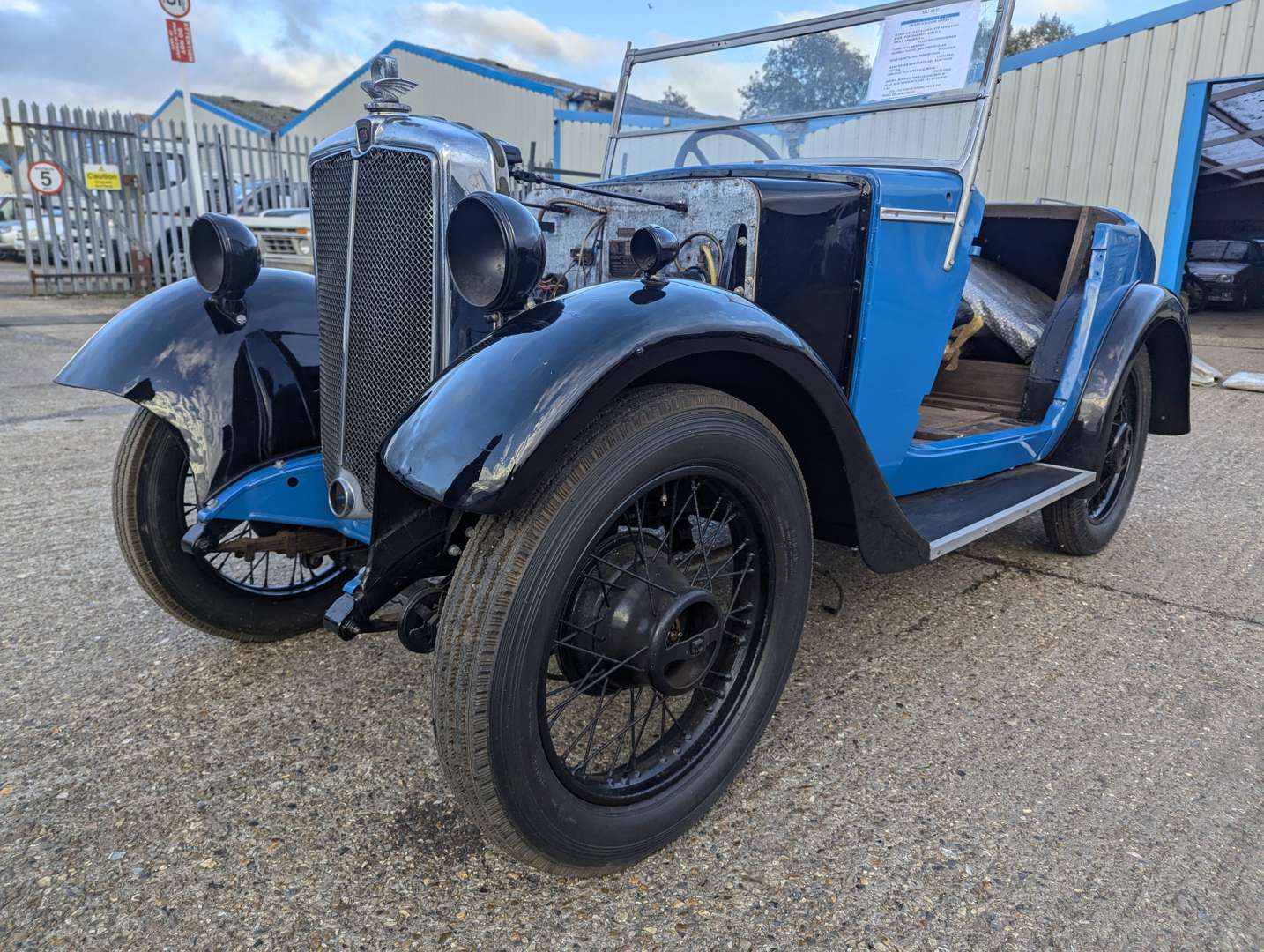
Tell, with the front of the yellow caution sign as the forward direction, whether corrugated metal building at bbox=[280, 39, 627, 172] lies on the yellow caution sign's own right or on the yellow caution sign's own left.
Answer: on the yellow caution sign's own left

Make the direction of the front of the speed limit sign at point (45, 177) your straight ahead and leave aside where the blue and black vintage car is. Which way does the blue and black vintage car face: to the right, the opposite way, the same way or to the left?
to the right

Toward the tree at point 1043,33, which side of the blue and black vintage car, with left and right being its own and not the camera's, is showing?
back

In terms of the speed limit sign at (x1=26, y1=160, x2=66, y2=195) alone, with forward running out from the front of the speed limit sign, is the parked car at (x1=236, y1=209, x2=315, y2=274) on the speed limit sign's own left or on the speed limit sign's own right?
on the speed limit sign's own left

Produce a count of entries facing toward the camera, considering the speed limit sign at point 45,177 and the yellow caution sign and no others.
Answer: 2

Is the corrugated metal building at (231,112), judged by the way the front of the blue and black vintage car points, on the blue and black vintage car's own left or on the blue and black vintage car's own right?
on the blue and black vintage car's own right

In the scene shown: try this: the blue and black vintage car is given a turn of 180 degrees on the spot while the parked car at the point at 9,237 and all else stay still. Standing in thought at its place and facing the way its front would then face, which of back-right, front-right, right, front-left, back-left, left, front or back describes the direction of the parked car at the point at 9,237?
left

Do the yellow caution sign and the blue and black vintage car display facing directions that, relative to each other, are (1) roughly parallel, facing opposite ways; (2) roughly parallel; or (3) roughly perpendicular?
roughly perpendicular

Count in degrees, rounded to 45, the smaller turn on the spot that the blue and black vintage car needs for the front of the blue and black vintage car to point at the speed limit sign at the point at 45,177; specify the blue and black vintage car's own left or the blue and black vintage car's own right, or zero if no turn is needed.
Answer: approximately 90° to the blue and black vintage car's own right

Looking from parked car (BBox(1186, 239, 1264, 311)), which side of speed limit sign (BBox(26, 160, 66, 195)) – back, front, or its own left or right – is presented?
left

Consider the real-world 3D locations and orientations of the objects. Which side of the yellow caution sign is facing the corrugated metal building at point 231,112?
back
